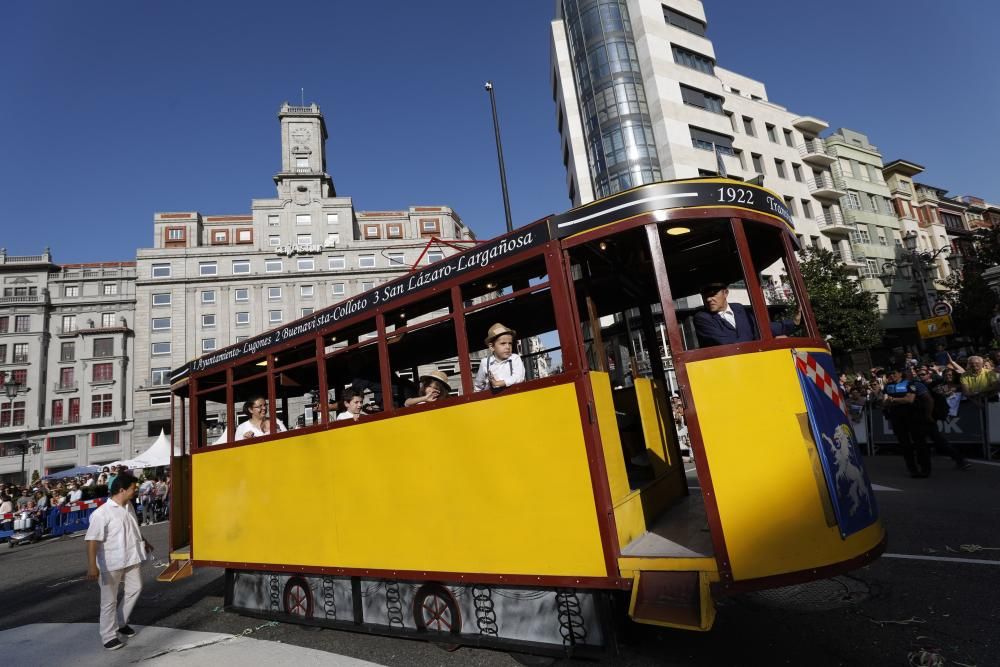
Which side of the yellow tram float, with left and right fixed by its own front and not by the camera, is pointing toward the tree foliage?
left

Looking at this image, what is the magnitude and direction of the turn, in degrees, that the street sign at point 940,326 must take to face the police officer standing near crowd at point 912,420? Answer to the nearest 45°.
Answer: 0° — it already faces them

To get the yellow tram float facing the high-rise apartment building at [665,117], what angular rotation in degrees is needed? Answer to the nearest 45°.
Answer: approximately 90° to its left

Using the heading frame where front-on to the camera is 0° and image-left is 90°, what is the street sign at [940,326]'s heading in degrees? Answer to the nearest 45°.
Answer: approximately 0°

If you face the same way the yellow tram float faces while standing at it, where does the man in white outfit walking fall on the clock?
The man in white outfit walking is roughly at 5 o'clock from the yellow tram float.

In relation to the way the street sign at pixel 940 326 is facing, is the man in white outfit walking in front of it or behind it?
in front

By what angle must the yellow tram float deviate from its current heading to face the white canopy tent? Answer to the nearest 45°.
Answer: approximately 180°

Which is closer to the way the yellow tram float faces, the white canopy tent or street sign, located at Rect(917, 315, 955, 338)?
the street sign
